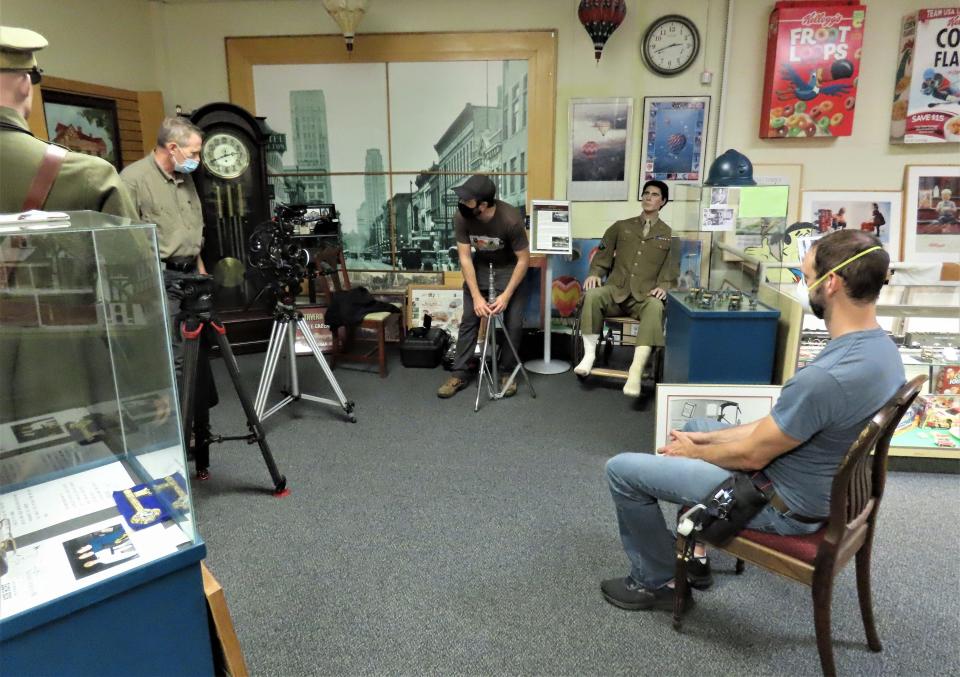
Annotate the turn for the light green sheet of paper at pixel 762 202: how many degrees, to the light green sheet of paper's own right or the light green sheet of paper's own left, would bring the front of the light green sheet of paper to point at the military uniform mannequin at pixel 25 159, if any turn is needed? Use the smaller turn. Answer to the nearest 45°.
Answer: approximately 45° to the light green sheet of paper's own right

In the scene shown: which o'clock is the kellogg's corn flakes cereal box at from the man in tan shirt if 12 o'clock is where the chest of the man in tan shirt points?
The kellogg's corn flakes cereal box is roughly at 11 o'clock from the man in tan shirt.

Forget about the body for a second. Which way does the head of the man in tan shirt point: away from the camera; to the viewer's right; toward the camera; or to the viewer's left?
to the viewer's right

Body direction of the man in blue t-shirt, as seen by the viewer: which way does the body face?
to the viewer's left

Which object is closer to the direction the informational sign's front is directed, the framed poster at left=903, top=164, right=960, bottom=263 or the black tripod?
the black tripod
